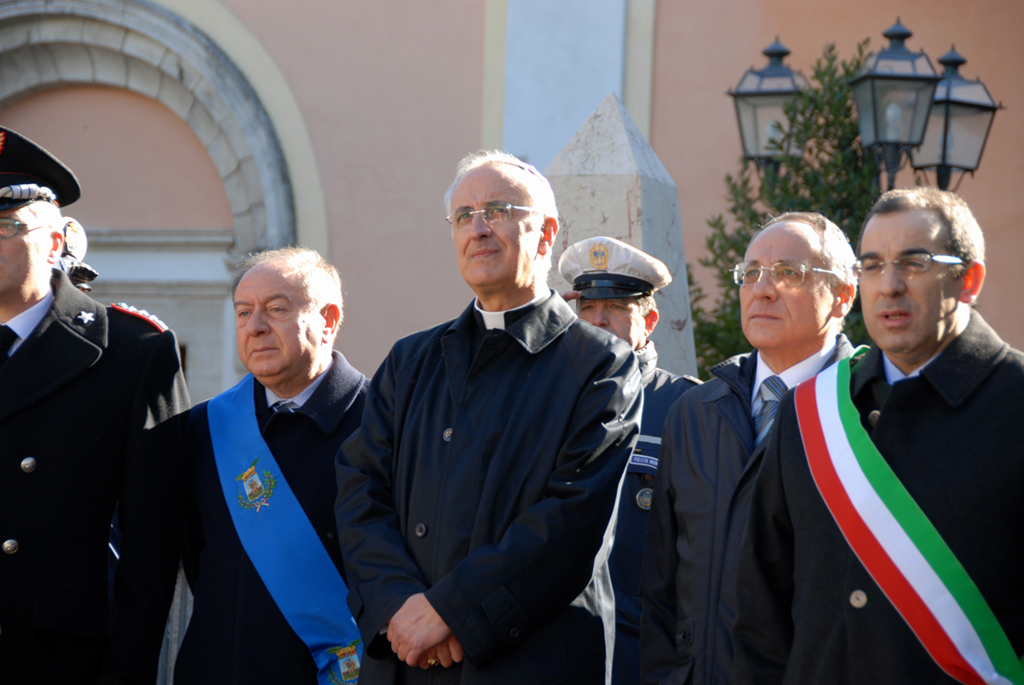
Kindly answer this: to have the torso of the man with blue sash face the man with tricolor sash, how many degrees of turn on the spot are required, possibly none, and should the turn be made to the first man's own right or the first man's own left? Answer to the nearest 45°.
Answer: approximately 90° to the first man's own left

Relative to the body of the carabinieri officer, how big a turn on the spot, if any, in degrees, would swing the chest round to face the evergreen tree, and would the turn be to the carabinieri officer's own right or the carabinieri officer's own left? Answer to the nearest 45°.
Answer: approximately 180°

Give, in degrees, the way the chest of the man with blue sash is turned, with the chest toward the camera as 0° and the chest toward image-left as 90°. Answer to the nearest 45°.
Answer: approximately 45°

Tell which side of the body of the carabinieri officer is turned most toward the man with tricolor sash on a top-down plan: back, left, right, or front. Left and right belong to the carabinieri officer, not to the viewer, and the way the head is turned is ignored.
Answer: left
